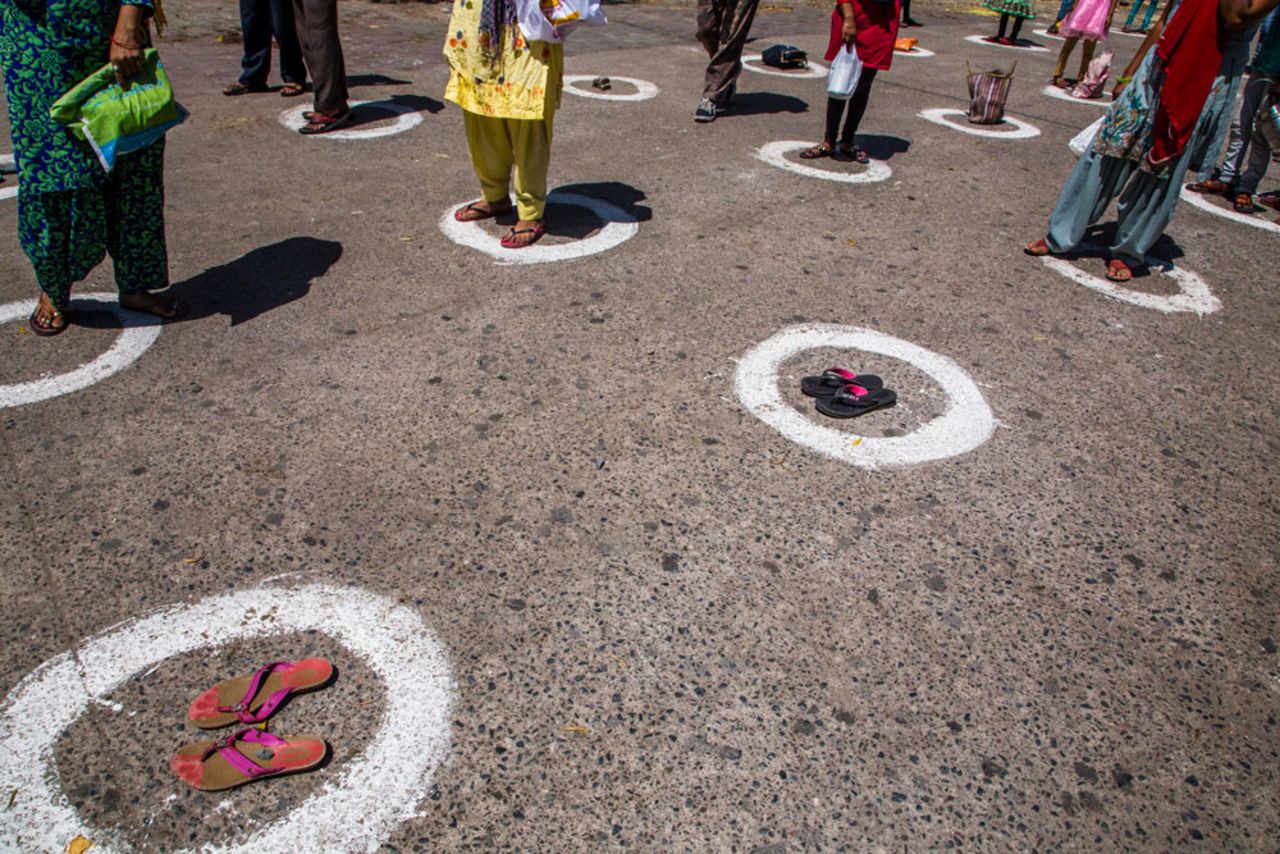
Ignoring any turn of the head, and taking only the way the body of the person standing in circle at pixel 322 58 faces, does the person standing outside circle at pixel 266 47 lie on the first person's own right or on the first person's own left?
on the first person's own right

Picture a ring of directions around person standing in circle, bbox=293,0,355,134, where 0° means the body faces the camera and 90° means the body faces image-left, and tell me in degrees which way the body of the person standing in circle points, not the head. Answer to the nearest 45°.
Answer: approximately 45°

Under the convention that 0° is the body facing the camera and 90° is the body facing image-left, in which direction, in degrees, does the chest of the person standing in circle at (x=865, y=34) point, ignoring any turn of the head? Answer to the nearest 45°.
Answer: approximately 0°

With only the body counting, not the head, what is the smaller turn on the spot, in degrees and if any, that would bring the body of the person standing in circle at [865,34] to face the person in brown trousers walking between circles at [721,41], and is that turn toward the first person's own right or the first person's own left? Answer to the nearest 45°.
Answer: approximately 135° to the first person's own right

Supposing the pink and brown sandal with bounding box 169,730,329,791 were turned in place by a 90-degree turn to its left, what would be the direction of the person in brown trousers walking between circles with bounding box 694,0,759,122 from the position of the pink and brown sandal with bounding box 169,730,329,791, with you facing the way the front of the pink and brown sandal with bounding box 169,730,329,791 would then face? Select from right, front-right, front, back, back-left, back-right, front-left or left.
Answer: back-left

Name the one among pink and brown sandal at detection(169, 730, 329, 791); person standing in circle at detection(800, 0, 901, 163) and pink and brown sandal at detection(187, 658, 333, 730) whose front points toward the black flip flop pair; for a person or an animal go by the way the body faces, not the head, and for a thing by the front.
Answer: the person standing in circle

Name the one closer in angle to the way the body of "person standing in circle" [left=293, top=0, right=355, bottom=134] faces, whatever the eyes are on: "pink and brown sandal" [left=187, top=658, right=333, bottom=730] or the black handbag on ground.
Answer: the pink and brown sandal

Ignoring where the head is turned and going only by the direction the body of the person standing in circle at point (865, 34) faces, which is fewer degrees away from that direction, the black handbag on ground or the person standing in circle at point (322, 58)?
the person standing in circle

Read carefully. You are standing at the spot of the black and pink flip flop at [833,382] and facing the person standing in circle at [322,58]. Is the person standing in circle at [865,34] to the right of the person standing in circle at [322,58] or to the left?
right

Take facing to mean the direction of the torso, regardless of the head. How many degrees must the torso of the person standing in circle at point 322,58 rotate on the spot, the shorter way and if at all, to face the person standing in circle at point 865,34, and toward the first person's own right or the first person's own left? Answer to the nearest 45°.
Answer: approximately 90° to the first person's own left
